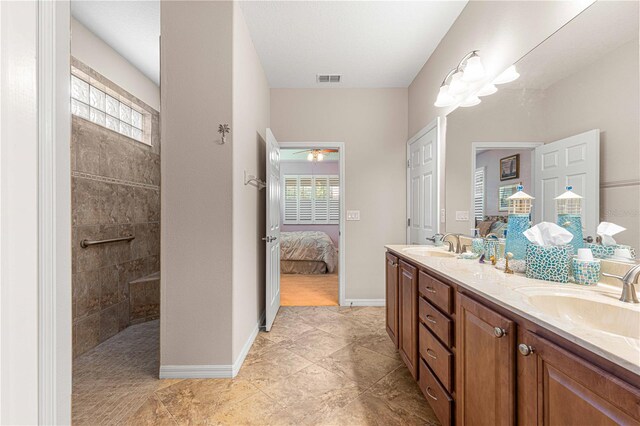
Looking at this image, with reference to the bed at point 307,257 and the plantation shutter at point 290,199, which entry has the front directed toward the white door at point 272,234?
the plantation shutter

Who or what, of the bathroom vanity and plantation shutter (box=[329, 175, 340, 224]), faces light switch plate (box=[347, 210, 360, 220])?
the plantation shutter

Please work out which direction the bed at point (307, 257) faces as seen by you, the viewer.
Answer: facing to the right of the viewer

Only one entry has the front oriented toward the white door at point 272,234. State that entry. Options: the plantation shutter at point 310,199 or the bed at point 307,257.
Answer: the plantation shutter

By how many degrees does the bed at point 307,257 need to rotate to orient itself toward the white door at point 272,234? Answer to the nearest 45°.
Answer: approximately 90° to its right

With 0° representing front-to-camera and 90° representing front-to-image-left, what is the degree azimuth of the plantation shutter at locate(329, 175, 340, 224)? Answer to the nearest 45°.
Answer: approximately 0°

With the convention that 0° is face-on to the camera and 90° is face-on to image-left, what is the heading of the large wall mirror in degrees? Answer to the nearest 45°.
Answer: approximately 45°

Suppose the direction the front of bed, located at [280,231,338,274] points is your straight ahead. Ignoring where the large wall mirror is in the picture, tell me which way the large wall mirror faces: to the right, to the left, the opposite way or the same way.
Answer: the opposite way

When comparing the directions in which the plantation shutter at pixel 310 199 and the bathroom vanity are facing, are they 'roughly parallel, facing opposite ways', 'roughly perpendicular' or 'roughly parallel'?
roughly perpendicular

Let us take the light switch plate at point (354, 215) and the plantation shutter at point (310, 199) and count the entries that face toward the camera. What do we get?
2
